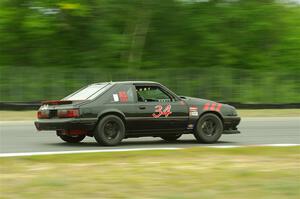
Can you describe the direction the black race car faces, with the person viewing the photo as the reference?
facing away from the viewer and to the right of the viewer
